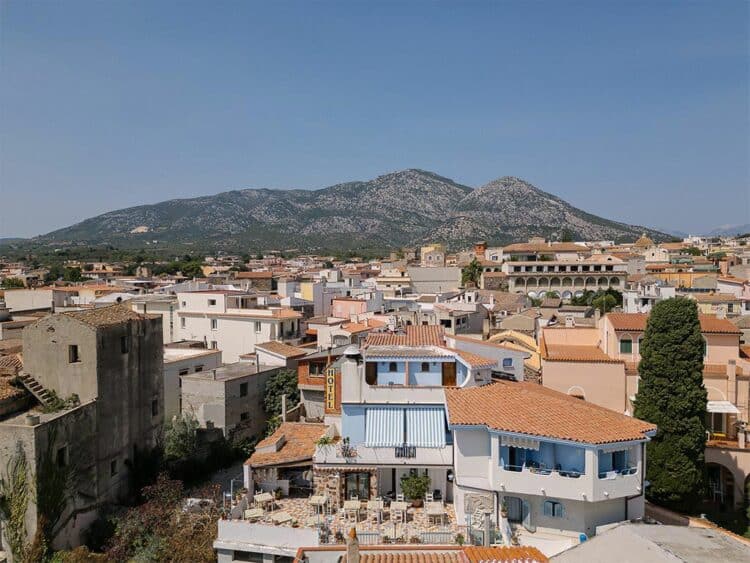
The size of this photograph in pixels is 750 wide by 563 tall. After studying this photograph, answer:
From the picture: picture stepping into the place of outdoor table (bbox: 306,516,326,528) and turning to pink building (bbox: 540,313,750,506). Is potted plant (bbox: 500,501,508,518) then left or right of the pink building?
right

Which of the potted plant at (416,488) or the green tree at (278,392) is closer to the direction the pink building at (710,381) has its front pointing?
the potted plant

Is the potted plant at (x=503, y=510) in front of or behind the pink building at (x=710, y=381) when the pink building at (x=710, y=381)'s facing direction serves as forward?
in front

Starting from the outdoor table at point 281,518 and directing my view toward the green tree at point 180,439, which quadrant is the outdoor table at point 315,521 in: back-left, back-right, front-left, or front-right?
back-right

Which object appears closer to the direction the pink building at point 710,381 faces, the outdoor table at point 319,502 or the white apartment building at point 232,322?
the outdoor table

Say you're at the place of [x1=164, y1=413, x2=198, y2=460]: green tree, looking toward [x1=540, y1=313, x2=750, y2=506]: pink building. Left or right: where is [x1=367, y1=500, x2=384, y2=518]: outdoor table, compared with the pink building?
right

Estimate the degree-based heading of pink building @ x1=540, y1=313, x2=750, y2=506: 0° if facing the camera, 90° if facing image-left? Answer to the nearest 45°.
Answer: approximately 0°

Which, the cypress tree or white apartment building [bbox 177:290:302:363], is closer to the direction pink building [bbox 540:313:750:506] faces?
the cypress tree

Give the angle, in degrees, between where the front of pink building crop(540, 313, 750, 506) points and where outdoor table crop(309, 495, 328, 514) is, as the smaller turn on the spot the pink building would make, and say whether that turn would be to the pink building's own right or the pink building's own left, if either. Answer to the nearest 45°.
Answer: approximately 45° to the pink building's own right

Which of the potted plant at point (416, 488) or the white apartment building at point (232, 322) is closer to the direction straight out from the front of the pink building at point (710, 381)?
the potted plant

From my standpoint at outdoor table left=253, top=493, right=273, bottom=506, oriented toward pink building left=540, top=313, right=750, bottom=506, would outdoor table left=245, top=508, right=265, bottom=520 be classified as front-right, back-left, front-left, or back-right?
back-right

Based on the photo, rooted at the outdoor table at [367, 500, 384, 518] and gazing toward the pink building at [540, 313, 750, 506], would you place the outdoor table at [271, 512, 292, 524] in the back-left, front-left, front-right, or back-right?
back-left

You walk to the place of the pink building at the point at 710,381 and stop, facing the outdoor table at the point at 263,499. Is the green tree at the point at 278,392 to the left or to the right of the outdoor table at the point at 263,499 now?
right

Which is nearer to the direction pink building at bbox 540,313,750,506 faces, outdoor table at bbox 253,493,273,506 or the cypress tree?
the cypress tree

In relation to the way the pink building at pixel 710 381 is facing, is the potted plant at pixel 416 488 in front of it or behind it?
in front
